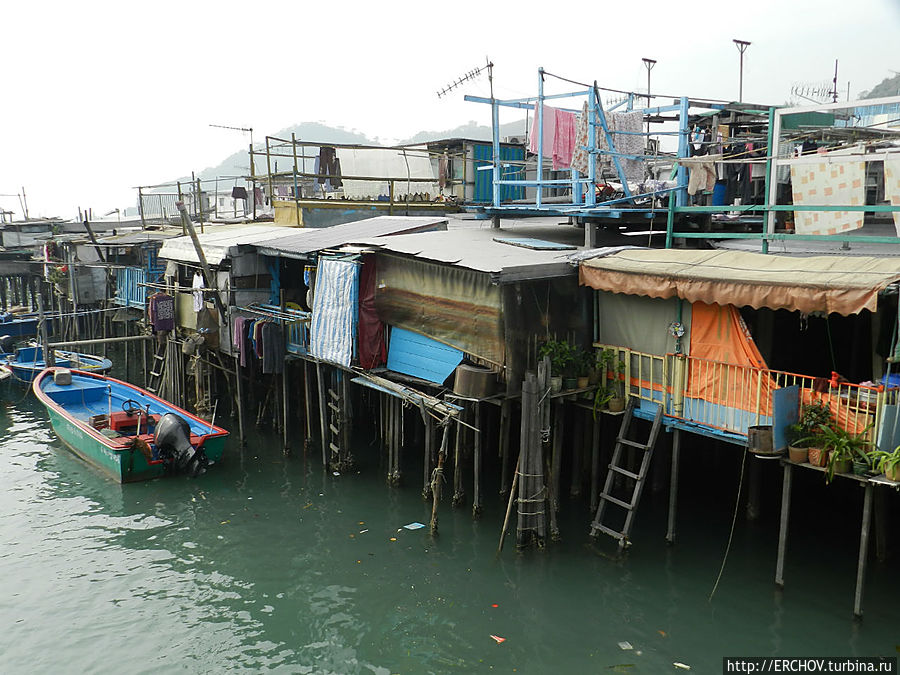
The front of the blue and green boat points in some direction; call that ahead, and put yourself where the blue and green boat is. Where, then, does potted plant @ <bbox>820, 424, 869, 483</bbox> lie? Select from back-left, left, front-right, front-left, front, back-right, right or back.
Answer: back

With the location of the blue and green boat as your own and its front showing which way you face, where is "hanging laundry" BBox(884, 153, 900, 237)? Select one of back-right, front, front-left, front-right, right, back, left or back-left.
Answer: back

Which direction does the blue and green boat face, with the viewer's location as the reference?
facing away from the viewer and to the left of the viewer

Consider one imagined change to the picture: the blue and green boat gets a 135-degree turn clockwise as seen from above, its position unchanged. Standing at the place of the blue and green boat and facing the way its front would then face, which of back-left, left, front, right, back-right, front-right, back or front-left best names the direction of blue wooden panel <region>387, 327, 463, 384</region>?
front-right

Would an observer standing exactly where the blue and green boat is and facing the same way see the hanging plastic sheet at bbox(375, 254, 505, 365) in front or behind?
behind

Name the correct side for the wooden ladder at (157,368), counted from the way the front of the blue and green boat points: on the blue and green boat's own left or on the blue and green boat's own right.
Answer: on the blue and green boat's own right

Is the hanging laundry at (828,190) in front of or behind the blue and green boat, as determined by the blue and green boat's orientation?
behind

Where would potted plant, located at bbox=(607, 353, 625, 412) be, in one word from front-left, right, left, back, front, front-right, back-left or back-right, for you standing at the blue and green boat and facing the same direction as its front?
back

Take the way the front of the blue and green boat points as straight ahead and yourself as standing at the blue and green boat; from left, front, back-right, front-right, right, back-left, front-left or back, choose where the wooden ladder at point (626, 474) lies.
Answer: back

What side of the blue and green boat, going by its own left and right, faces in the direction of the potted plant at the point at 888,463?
back

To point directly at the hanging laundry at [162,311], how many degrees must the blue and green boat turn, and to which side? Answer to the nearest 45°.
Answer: approximately 45° to its right

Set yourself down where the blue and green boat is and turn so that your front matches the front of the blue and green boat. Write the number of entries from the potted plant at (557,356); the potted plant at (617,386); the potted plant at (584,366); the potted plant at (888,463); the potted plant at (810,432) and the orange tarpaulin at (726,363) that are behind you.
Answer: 6

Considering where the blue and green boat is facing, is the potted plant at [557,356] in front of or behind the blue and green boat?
behind

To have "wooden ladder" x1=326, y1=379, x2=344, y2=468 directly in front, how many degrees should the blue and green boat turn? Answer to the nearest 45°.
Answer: approximately 180°

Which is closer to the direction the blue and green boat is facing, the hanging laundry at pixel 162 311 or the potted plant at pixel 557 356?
the hanging laundry

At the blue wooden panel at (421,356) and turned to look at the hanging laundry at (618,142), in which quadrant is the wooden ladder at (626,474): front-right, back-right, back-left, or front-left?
front-right

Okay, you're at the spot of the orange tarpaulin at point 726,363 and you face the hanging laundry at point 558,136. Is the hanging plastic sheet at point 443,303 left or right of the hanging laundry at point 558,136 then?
left
